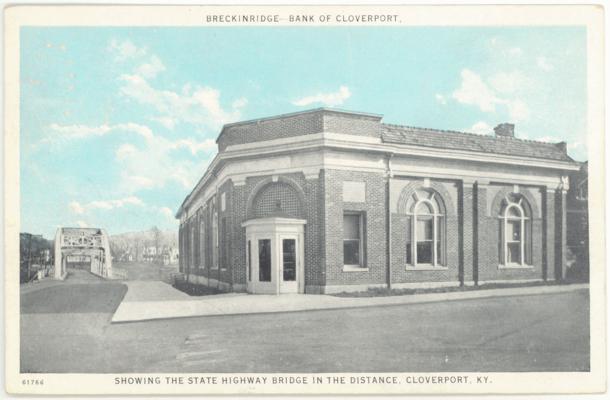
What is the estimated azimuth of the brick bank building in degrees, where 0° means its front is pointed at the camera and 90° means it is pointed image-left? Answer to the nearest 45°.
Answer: approximately 45°
